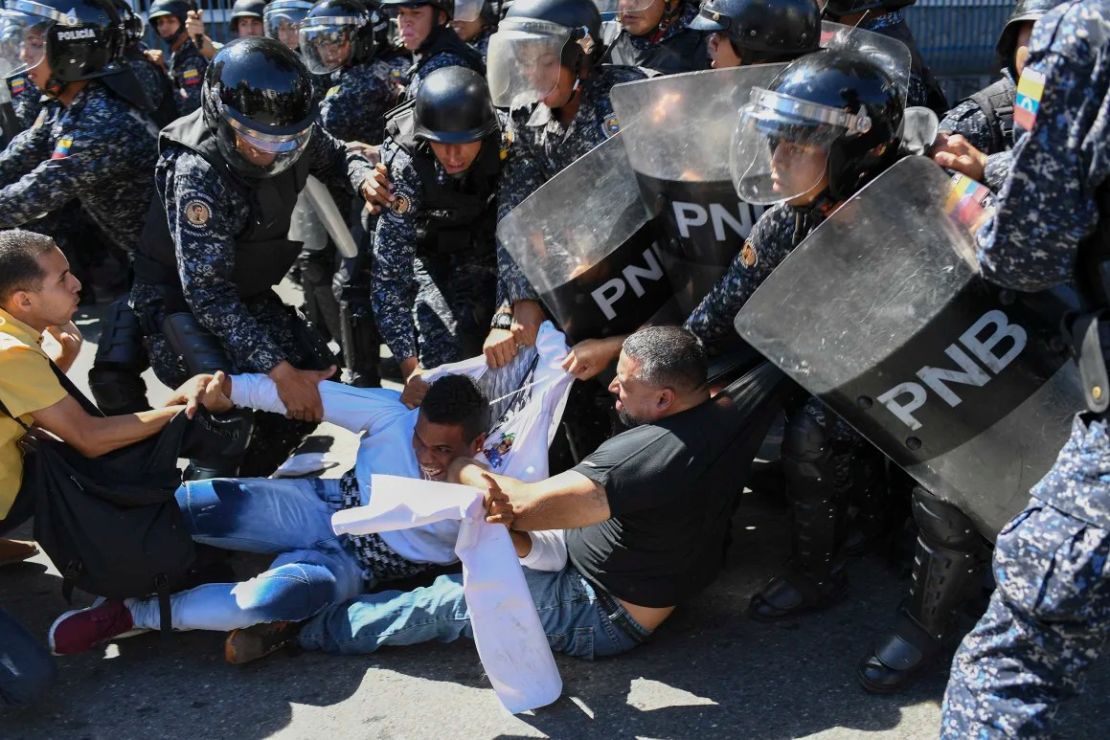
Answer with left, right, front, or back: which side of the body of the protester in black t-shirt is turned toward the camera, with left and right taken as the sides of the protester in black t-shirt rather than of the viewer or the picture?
left

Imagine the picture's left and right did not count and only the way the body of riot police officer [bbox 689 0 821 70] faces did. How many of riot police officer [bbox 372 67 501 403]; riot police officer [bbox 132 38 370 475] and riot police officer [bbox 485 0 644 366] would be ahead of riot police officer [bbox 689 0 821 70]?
3

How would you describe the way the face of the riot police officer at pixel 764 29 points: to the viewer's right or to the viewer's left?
to the viewer's left

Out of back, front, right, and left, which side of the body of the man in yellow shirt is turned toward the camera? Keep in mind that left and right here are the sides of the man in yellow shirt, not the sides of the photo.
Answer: right

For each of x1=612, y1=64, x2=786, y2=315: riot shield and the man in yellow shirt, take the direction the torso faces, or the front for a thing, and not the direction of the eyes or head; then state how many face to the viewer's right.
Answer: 1

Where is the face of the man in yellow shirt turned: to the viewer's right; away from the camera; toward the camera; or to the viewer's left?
to the viewer's right
